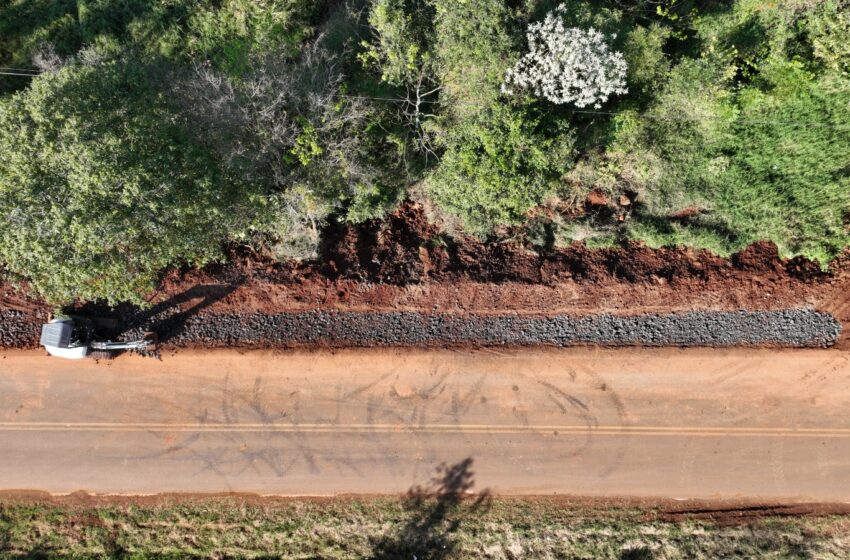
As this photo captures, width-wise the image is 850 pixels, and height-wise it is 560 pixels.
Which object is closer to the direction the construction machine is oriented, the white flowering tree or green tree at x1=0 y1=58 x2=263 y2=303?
the white flowering tree

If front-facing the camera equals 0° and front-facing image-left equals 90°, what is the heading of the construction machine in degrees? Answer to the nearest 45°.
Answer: approximately 270°

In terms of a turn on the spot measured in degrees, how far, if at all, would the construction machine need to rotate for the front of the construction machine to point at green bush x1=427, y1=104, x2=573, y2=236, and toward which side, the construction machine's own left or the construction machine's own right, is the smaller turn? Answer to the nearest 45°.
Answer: approximately 45° to the construction machine's own left

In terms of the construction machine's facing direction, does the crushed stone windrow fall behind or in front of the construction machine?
in front
